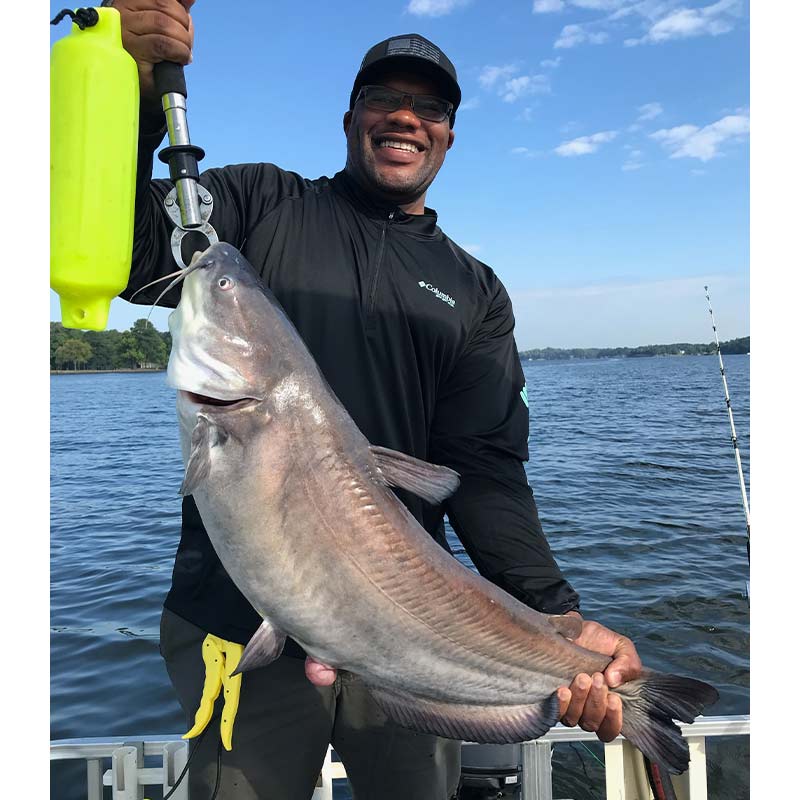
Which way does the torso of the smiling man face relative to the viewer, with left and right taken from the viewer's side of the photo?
facing the viewer

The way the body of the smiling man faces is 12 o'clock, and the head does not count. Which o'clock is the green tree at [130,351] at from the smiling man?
The green tree is roughly at 5 o'clock from the smiling man.

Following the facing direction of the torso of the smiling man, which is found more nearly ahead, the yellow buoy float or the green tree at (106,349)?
the yellow buoy float

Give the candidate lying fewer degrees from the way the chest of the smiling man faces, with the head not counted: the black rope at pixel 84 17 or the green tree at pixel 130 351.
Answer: the black rope

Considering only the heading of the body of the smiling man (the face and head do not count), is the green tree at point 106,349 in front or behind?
behind

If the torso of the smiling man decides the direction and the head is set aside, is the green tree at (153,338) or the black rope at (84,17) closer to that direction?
the black rope

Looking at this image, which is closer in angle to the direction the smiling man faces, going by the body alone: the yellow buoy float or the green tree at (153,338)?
the yellow buoy float
